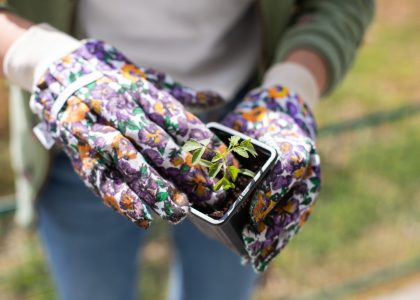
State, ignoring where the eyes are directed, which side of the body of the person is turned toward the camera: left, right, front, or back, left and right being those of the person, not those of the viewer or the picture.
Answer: front
